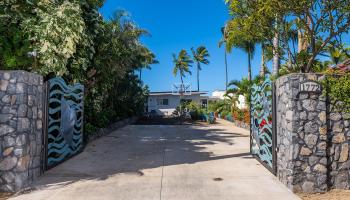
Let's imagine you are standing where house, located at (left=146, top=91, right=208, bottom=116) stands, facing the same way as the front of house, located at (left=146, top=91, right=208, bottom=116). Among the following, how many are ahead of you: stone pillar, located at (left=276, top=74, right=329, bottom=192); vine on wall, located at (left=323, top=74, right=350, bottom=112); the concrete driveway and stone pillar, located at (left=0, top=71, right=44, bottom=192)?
4

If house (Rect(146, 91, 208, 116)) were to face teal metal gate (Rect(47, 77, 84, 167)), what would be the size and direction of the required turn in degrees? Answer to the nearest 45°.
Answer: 0° — it already faces it

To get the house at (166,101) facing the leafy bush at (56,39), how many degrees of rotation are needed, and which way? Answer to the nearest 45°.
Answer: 0° — it already faces it

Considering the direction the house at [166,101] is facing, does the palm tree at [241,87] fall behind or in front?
in front

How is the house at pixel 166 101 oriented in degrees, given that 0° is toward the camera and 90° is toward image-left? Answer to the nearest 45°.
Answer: approximately 0°

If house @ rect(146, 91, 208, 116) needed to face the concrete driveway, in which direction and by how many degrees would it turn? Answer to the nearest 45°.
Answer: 0° — it already faces it

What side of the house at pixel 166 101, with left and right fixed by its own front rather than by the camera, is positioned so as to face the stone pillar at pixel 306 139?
front

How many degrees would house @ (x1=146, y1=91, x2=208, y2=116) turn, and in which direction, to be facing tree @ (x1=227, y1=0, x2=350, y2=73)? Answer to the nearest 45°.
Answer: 0° — it already faces it

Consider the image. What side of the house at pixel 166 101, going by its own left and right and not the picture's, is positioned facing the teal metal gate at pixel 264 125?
front

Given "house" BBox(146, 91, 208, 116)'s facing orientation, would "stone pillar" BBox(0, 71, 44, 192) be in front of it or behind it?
in front

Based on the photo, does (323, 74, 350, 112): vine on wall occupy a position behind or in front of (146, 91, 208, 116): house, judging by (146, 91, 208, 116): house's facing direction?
in front

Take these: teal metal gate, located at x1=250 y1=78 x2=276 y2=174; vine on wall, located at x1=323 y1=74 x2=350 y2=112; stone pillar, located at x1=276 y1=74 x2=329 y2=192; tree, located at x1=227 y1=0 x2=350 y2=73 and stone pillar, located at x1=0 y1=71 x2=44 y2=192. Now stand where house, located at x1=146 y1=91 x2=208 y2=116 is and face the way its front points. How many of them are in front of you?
5

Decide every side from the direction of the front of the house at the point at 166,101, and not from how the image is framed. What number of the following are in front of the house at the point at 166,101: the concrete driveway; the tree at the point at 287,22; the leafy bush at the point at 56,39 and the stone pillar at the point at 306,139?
4
